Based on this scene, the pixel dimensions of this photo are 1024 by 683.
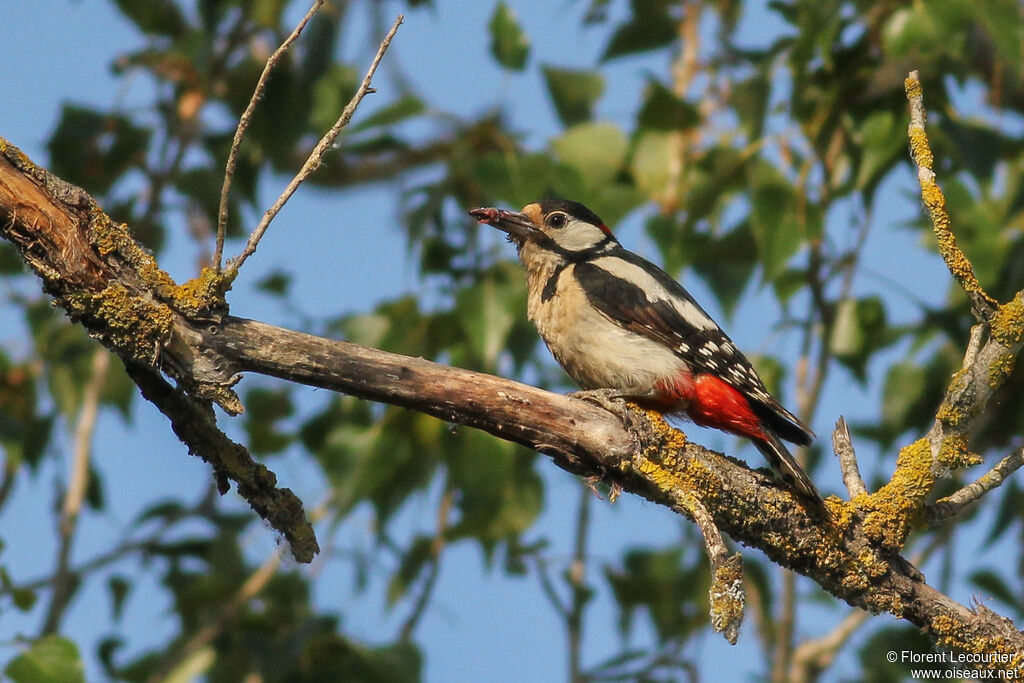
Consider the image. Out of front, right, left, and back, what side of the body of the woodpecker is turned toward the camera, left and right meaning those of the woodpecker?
left

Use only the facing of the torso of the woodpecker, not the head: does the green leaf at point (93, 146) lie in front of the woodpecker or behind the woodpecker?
in front

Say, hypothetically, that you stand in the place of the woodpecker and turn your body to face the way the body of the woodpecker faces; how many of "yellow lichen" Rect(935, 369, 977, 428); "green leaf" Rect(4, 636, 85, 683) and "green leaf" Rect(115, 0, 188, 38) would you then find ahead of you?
2

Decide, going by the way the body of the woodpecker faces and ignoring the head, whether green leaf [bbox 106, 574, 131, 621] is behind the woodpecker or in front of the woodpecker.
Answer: in front
